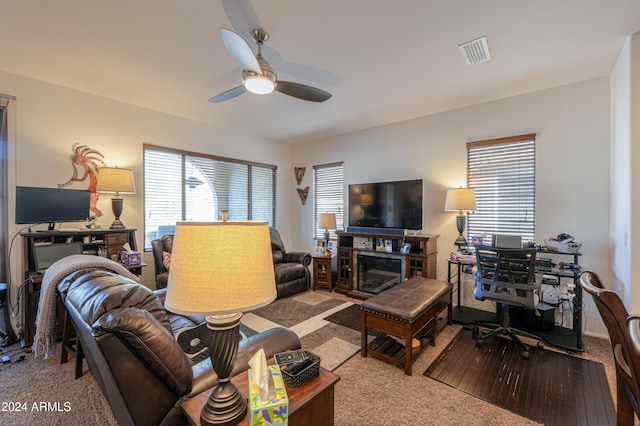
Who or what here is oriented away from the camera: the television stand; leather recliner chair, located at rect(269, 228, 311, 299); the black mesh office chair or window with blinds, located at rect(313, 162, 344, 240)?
the black mesh office chair

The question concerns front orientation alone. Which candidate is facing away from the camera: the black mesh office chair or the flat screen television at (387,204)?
the black mesh office chair

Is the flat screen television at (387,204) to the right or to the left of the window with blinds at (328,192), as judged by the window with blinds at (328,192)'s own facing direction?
on its left

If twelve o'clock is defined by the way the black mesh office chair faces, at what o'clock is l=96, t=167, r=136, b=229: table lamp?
The table lamp is roughly at 8 o'clock from the black mesh office chair.

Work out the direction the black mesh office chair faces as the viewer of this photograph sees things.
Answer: facing away from the viewer

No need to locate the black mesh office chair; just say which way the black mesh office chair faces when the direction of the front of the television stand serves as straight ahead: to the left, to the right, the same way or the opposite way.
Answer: the opposite way

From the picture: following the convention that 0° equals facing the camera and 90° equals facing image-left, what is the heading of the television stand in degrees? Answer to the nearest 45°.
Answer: approximately 45°

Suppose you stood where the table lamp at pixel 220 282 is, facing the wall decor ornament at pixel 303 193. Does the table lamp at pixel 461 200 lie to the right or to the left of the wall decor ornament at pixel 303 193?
right

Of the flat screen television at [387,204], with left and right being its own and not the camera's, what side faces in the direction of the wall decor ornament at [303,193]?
right

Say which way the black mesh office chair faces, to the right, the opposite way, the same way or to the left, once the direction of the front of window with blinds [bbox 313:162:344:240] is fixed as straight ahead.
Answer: the opposite way
